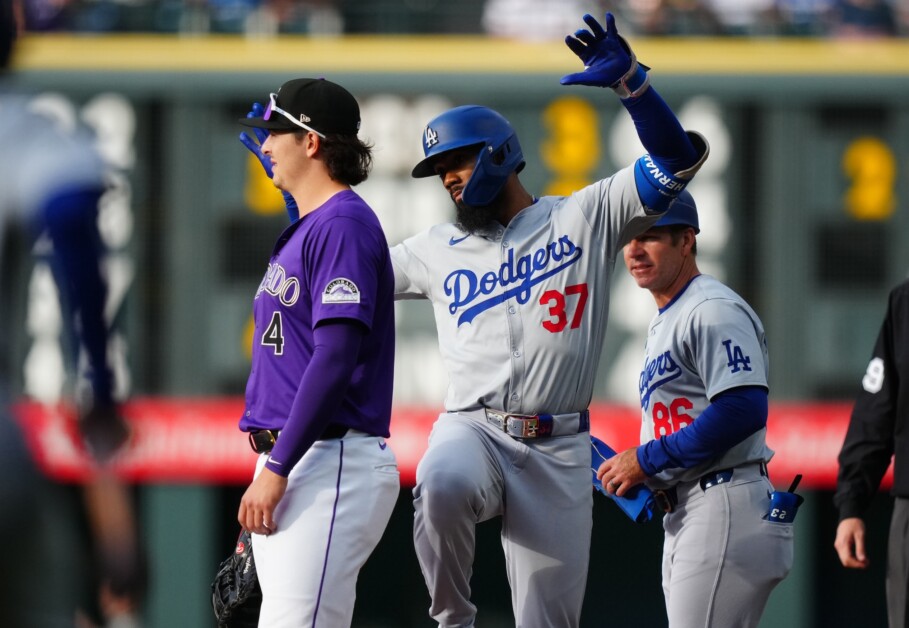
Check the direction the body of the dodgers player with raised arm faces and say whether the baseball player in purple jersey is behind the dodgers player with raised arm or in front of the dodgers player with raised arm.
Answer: in front

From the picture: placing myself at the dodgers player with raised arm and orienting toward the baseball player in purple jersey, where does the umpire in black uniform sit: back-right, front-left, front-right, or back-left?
back-left

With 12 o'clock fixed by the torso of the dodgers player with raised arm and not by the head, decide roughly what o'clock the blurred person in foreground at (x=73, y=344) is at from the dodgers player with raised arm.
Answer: The blurred person in foreground is roughly at 1 o'clock from the dodgers player with raised arm.

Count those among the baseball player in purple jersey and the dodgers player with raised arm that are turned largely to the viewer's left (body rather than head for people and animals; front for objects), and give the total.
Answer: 1

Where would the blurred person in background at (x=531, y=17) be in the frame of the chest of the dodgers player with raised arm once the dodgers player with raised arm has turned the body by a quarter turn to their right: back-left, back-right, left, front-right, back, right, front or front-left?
right

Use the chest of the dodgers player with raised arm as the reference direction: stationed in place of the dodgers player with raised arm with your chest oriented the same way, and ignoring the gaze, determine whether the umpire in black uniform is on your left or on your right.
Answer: on your left

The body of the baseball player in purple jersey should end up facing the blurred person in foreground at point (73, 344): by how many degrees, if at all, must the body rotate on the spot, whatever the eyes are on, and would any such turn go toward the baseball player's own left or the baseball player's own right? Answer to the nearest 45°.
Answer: approximately 45° to the baseball player's own left

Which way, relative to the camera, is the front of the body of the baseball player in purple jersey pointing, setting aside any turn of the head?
to the viewer's left

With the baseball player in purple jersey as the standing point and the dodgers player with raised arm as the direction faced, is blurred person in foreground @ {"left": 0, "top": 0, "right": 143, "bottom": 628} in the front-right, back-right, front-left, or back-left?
back-right

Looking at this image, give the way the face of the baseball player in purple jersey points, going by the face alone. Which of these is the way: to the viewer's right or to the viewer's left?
to the viewer's left
